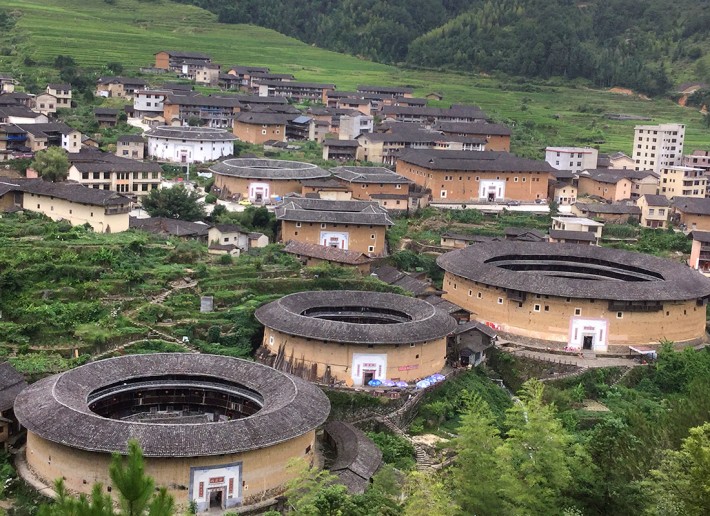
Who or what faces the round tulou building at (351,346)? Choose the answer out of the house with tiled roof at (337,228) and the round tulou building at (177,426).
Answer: the house with tiled roof

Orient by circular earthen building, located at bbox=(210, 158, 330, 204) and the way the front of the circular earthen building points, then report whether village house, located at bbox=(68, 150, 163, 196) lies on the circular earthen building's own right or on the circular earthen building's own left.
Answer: on the circular earthen building's own right

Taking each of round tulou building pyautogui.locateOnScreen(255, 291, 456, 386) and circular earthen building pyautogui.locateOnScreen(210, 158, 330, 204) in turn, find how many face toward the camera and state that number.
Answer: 2

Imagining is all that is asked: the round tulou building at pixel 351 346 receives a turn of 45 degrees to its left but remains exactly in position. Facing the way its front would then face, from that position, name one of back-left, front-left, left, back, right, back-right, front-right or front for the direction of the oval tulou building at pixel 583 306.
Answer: left

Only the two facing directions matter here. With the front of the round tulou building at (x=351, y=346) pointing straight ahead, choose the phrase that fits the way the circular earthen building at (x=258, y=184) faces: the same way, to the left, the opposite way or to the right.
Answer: the same way

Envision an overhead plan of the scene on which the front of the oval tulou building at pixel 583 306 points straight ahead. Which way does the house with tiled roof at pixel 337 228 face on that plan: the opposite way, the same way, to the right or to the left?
the same way

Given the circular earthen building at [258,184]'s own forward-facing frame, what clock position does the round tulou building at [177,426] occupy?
The round tulou building is roughly at 12 o'clock from the circular earthen building.

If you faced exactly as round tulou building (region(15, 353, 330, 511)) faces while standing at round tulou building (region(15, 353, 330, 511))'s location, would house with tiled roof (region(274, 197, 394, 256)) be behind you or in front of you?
behind

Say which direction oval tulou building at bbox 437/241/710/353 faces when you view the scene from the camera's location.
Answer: facing the viewer

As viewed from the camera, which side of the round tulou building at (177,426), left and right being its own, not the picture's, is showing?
front

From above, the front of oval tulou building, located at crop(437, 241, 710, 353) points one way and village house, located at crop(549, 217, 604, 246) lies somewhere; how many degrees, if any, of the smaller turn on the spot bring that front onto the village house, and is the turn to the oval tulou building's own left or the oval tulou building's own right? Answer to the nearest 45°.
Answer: approximately 180°

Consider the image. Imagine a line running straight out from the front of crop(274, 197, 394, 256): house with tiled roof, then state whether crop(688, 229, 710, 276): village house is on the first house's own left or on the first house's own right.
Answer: on the first house's own left

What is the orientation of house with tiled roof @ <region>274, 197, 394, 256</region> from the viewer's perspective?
toward the camera

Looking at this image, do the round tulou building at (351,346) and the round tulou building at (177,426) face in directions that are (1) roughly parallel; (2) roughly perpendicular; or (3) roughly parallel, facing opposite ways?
roughly parallel

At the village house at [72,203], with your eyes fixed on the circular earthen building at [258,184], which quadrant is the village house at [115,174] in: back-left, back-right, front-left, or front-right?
front-left

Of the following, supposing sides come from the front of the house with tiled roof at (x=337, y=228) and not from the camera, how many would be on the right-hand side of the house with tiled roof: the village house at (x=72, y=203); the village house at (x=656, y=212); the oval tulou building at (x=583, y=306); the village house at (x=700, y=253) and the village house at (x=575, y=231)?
1

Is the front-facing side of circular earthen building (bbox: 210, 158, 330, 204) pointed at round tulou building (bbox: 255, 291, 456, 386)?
yes

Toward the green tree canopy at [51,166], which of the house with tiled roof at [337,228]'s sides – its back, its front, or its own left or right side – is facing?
right
